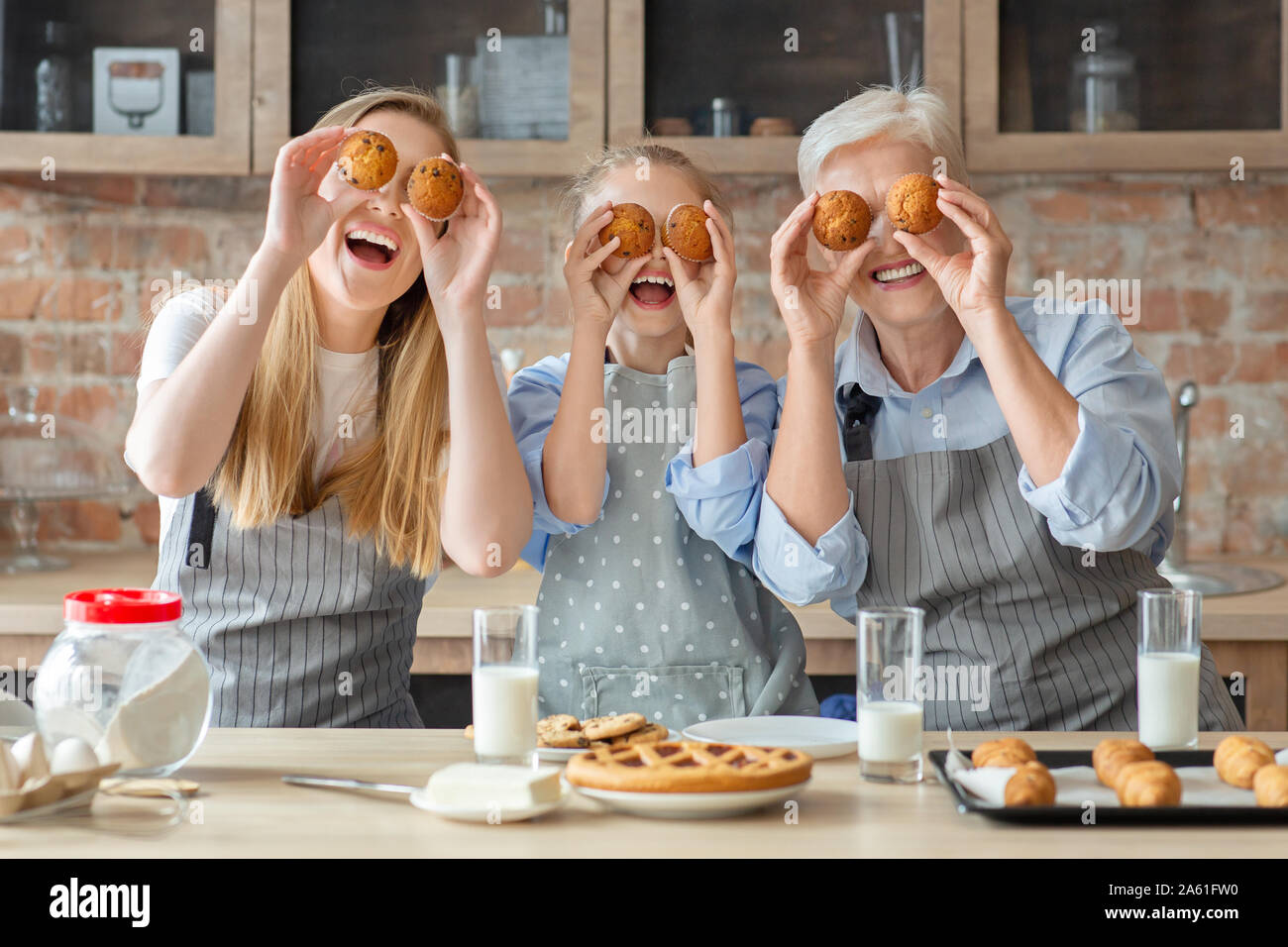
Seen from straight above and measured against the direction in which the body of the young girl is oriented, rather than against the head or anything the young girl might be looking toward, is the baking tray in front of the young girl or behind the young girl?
in front

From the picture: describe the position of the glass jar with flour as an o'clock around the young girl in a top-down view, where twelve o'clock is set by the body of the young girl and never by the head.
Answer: The glass jar with flour is roughly at 1 o'clock from the young girl.

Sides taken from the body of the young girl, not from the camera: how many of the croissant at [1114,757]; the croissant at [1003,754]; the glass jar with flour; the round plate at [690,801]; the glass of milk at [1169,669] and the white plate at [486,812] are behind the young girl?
0

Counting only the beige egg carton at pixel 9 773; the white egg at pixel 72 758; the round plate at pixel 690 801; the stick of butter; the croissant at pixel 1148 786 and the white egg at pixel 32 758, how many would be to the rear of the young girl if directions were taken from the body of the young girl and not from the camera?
0

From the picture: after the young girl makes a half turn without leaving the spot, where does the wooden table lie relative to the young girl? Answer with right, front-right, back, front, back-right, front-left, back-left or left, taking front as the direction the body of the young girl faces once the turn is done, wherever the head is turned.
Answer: back

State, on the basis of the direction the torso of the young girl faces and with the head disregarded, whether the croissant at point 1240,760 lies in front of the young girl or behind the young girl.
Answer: in front

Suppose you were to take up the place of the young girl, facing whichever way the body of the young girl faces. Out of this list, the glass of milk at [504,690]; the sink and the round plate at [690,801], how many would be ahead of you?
2

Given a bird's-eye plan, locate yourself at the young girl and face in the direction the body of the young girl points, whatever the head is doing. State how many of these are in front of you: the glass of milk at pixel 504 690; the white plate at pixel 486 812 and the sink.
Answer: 2

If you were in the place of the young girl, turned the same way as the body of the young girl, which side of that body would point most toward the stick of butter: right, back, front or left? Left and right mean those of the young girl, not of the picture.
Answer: front

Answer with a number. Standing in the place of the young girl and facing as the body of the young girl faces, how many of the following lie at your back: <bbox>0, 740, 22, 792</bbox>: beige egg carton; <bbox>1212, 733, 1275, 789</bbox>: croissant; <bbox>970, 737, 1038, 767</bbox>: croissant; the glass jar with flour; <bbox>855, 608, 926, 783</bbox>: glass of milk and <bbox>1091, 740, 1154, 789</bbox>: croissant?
0

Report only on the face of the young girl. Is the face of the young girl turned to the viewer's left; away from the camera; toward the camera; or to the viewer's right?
toward the camera

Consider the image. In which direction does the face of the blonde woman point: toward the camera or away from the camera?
toward the camera

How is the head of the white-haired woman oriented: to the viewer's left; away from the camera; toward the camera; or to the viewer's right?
toward the camera

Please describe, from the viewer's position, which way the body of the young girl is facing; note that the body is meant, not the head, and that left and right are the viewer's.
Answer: facing the viewer
